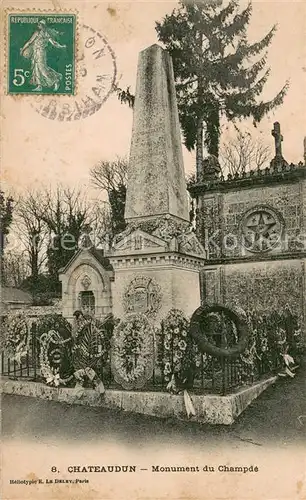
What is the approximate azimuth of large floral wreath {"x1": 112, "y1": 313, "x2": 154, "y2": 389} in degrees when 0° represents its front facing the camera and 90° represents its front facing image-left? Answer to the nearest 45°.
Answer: approximately 0°

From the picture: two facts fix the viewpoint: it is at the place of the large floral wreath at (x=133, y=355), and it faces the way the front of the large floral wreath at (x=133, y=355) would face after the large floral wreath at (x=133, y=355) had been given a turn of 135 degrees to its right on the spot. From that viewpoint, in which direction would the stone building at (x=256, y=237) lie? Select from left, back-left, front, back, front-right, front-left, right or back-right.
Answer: right
